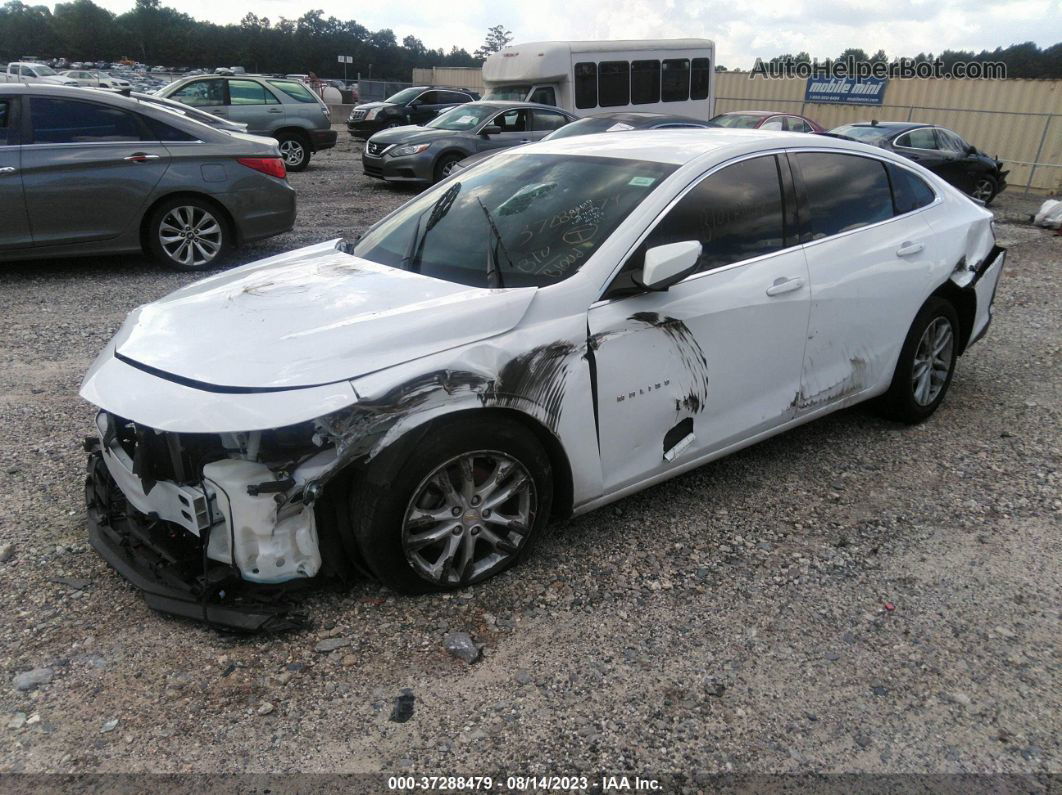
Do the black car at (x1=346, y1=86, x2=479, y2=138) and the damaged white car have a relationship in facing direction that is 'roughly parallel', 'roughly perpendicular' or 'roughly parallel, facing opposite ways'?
roughly parallel

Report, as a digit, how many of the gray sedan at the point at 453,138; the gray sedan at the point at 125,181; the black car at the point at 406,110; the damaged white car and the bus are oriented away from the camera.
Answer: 0

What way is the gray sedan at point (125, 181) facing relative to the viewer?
to the viewer's left

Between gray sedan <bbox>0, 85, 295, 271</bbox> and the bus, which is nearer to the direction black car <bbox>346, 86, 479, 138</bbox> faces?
the gray sedan

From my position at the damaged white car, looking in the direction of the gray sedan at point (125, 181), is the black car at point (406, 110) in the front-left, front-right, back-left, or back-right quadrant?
front-right

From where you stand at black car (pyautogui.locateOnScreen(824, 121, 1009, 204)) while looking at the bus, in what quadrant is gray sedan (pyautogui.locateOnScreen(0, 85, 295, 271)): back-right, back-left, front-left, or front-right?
front-left

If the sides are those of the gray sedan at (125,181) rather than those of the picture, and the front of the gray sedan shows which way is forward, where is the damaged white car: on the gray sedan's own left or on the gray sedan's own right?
on the gray sedan's own left

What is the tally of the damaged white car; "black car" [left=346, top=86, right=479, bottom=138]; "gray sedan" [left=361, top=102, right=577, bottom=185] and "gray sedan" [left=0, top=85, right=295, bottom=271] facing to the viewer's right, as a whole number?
0

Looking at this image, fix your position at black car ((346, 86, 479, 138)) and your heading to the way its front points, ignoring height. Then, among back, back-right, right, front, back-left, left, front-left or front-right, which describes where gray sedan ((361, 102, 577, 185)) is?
front-left

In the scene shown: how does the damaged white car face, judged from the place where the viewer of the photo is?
facing the viewer and to the left of the viewer

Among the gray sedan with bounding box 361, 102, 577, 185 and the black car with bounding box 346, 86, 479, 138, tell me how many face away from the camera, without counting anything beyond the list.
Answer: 0

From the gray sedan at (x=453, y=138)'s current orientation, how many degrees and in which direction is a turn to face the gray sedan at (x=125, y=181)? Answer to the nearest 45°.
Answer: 0° — it already faces it
